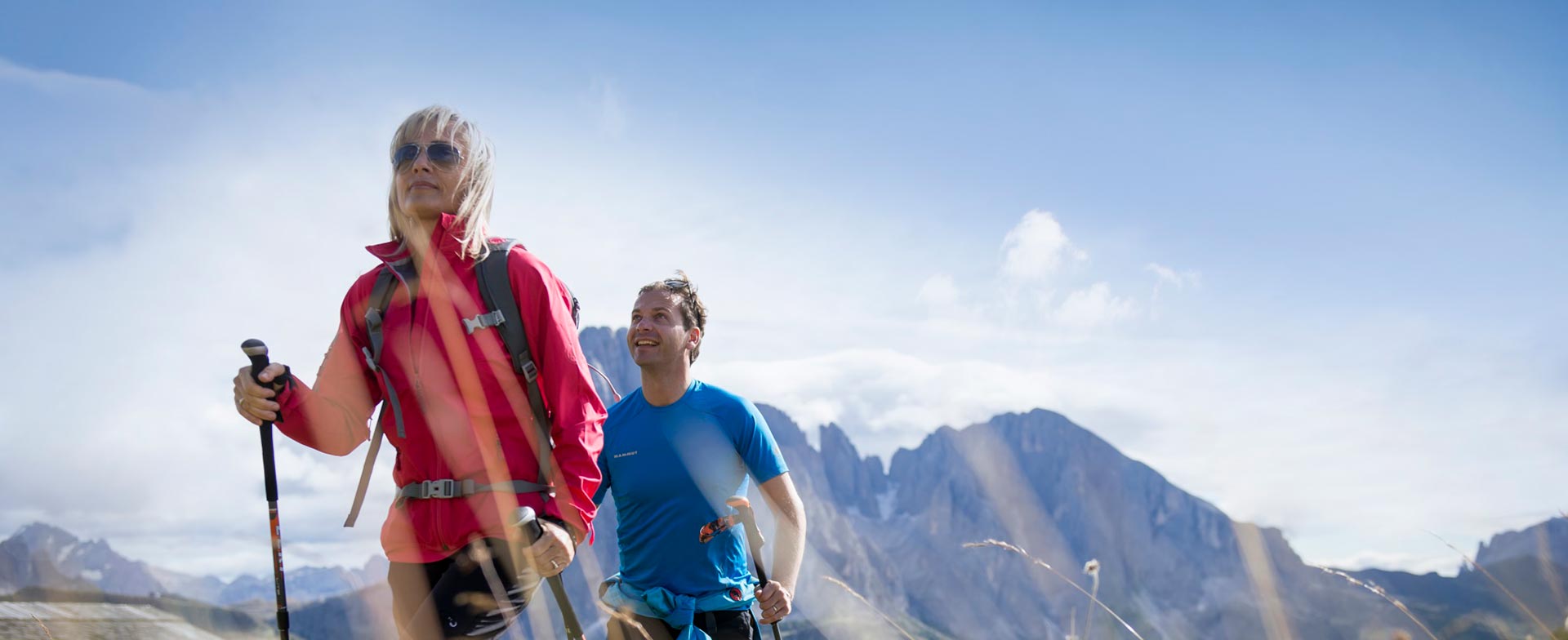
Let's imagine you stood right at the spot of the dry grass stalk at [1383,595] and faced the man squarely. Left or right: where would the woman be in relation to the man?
left

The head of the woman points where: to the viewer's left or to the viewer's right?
to the viewer's left

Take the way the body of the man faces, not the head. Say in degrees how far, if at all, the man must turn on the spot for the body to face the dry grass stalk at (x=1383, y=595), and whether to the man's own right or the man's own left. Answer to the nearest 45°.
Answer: approximately 90° to the man's own left

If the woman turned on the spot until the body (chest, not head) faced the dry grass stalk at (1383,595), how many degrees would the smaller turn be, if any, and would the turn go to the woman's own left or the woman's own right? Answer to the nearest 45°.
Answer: approximately 135° to the woman's own left

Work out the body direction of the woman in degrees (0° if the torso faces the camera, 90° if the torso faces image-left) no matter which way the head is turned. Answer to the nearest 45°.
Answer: approximately 45°
